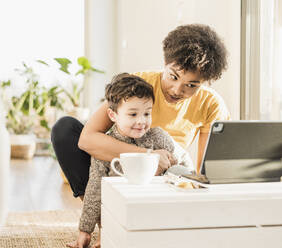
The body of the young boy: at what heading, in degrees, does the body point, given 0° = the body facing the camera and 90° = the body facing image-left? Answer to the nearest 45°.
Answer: approximately 315°

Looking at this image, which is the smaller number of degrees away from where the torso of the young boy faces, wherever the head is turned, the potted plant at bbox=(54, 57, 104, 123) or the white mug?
the white mug

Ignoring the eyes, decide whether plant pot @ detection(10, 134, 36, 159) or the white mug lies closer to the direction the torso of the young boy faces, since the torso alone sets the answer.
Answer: the white mug

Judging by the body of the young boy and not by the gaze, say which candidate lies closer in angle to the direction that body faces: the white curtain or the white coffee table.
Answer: the white coffee table

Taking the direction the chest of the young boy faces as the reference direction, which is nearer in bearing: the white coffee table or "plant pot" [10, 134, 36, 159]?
the white coffee table
